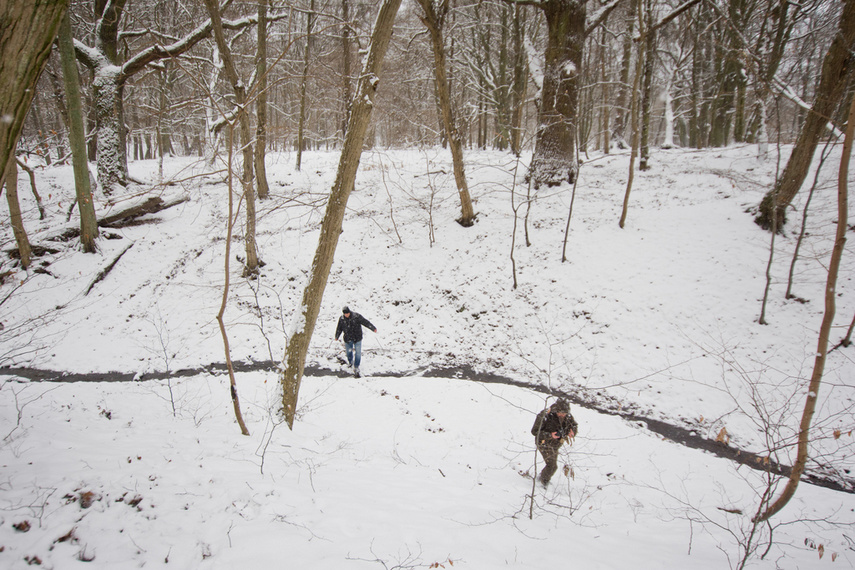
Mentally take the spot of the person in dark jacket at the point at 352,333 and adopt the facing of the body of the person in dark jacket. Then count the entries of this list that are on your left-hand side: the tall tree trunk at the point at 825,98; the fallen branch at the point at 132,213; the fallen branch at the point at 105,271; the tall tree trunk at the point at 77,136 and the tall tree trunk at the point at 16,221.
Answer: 1

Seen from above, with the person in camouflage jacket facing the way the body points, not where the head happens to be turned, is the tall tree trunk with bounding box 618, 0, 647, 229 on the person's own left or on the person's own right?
on the person's own left

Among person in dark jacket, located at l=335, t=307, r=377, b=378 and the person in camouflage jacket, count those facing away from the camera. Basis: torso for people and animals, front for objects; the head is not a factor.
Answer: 0

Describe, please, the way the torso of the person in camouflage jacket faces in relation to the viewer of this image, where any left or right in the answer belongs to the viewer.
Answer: facing the viewer and to the right of the viewer

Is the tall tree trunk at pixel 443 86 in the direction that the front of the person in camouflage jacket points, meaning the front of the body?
no

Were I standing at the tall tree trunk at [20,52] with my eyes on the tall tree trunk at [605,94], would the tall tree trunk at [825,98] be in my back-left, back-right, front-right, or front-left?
front-right

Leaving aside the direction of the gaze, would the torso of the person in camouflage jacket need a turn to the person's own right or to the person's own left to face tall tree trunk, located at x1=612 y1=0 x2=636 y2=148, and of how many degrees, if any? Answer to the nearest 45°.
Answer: approximately 135° to the person's own left

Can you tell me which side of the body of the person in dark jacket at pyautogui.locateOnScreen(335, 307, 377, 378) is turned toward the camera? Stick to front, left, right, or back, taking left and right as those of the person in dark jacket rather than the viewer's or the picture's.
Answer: front

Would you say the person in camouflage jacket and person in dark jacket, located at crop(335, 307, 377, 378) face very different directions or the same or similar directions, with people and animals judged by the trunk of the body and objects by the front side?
same or similar directions

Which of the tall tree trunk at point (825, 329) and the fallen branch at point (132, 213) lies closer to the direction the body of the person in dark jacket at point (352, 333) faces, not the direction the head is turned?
the tall tree trunk

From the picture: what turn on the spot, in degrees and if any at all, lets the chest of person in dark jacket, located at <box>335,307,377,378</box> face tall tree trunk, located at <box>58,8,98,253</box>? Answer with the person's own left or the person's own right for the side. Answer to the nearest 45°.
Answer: approximately 135° to the person's own right

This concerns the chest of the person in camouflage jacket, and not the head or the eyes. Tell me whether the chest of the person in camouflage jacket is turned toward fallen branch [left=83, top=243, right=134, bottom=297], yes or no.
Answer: no

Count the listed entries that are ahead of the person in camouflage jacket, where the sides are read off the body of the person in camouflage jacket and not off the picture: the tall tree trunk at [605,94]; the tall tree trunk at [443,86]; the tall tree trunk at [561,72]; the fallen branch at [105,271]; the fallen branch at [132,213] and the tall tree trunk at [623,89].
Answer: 0

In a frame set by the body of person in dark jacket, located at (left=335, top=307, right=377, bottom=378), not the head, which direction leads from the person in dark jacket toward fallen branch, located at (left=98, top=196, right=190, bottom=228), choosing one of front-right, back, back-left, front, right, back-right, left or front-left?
back-right
